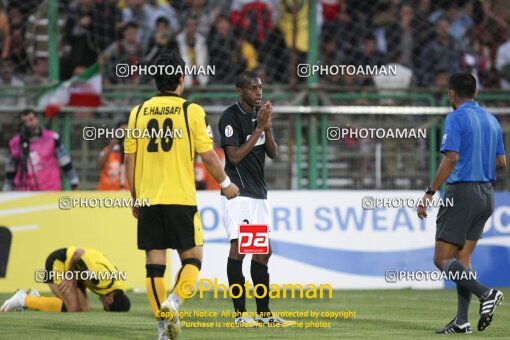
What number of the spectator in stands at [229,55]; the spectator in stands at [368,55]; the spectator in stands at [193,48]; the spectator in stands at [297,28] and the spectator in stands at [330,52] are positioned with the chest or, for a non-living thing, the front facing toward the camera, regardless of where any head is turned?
5

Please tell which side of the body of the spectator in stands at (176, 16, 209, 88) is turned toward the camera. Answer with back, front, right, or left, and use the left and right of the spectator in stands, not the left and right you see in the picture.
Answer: front

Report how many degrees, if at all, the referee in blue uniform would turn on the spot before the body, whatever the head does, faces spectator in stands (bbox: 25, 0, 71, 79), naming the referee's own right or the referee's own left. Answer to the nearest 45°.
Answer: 0° — they already face them

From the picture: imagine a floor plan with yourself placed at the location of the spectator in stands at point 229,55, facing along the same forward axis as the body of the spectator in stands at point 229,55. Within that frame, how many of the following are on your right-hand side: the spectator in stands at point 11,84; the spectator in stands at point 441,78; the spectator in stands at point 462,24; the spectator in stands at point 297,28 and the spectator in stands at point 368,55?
1

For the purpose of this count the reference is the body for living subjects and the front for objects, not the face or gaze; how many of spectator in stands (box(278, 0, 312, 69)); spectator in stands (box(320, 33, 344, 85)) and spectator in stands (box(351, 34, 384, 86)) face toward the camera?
3

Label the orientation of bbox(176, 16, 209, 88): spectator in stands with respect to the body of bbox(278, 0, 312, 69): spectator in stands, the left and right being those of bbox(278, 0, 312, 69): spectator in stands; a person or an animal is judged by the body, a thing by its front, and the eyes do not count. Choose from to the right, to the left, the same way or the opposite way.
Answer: the same way

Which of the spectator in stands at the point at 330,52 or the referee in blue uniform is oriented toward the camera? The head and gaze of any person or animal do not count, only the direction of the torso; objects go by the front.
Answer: the spectator in stands

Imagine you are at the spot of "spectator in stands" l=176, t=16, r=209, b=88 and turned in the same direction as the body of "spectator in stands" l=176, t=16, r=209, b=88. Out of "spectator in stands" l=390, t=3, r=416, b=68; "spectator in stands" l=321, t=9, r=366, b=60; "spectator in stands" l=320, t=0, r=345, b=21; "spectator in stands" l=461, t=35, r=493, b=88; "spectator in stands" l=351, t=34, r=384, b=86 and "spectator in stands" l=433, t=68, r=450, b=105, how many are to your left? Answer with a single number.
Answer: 6

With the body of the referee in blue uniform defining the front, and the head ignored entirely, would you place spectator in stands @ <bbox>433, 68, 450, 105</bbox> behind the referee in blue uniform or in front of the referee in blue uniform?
in front

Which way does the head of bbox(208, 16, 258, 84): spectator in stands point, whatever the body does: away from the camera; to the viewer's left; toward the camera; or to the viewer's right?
toward the camera

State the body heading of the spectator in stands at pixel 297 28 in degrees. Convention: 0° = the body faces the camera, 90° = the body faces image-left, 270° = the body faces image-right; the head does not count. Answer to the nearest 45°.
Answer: approximately 0°

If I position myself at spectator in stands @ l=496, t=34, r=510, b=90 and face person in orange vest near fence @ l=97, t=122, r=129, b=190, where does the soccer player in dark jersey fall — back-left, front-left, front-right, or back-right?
front-left

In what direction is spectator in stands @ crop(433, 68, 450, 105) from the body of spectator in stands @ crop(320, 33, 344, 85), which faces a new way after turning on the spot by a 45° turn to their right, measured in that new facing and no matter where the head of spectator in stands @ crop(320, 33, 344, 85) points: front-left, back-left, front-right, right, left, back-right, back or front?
back-left

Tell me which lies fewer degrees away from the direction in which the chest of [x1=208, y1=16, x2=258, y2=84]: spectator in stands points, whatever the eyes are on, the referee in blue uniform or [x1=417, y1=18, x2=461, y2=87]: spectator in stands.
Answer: the referee in blue uniform

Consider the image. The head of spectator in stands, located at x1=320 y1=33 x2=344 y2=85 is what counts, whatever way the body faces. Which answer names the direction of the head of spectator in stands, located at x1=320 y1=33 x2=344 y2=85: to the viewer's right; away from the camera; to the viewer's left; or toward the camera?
toward the camera

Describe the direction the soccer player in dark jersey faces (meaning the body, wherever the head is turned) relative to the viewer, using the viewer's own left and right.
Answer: facing the viewer and to the right of the viewer

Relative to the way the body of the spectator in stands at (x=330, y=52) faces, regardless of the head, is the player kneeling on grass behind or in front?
in front
